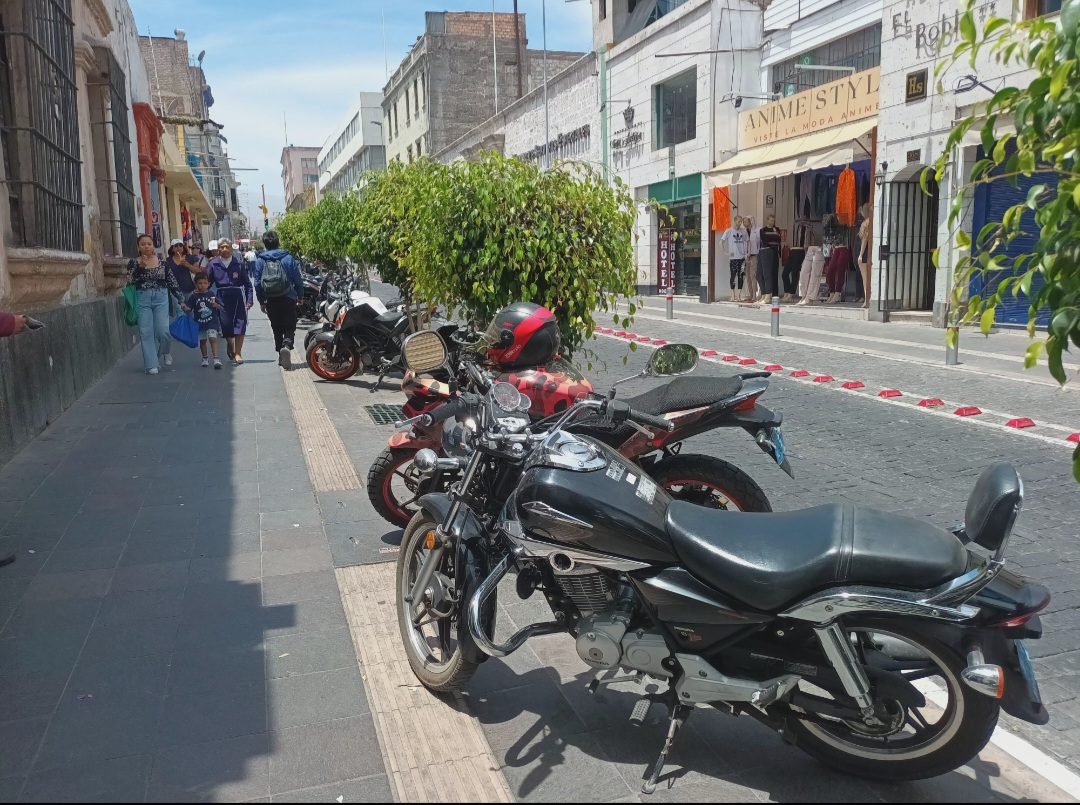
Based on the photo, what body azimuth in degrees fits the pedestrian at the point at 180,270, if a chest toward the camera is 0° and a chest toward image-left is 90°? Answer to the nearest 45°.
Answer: approximately 0°

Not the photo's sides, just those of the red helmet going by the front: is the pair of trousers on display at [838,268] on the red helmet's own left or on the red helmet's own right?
on the red helmet's own right

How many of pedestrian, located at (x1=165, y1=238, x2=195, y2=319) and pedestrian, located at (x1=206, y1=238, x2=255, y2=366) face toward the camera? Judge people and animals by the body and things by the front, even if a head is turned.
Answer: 2

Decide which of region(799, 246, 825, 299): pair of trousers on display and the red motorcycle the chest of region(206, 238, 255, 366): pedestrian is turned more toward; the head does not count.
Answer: the red motorcycle

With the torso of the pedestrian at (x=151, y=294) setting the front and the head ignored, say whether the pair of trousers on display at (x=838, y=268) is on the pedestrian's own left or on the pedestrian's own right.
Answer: on the pedestrian's own left

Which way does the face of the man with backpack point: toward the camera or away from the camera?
away from the camera

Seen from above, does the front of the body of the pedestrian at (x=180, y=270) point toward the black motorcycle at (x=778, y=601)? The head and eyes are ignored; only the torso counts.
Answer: yes

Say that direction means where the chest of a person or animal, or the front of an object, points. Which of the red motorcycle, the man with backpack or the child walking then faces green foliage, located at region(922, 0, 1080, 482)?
the child walking

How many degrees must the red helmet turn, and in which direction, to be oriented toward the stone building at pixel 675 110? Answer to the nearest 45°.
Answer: approximately 90° to its right

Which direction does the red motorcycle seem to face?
to the viewer's left

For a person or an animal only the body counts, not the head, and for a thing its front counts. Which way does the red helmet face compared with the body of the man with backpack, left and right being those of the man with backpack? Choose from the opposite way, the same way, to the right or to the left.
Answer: to the left

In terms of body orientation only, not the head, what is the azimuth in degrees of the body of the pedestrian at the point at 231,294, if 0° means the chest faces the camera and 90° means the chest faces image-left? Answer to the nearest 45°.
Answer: approximately 0°

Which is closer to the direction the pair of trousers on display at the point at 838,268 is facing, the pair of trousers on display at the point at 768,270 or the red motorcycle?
the red motorcycle

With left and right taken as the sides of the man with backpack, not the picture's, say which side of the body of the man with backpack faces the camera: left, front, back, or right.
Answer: back

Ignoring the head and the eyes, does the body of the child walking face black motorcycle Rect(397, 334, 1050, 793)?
yes
